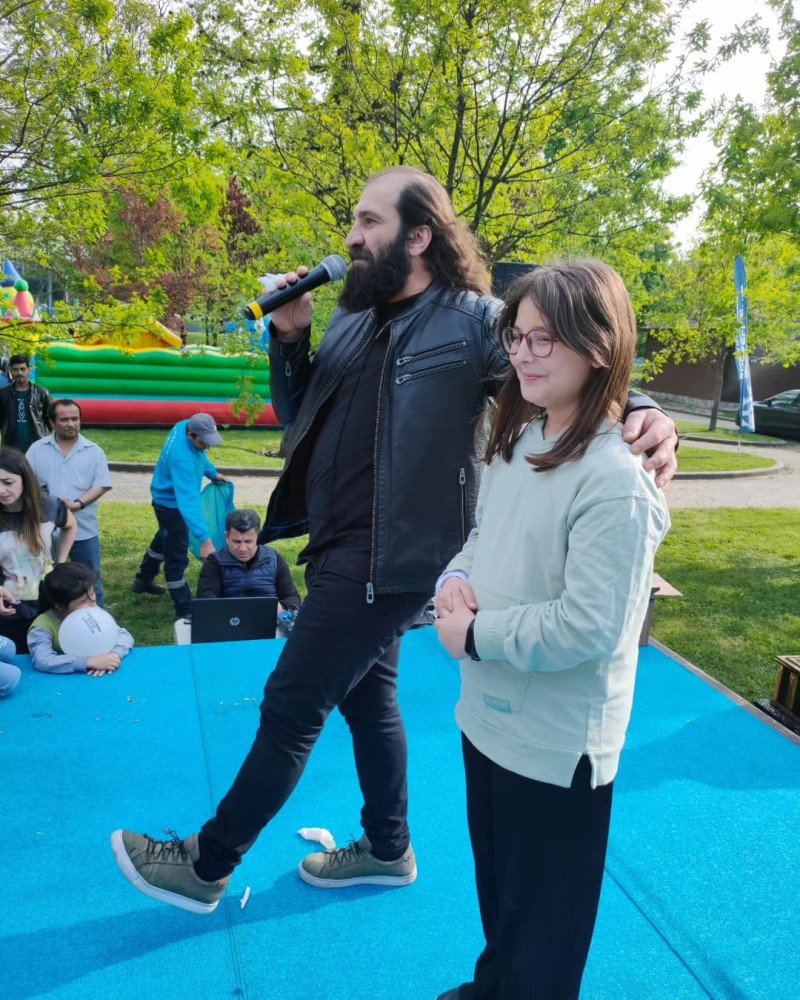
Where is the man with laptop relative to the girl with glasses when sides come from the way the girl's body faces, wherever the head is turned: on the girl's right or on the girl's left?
on the girl's right

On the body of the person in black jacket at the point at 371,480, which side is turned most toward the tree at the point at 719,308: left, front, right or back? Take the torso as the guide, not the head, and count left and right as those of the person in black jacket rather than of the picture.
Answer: back

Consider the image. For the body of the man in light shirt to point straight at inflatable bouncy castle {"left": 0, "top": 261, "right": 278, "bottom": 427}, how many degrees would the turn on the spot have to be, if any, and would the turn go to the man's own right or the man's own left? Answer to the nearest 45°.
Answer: approximately 180°

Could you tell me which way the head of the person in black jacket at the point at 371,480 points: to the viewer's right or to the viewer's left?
to the viewer's left
